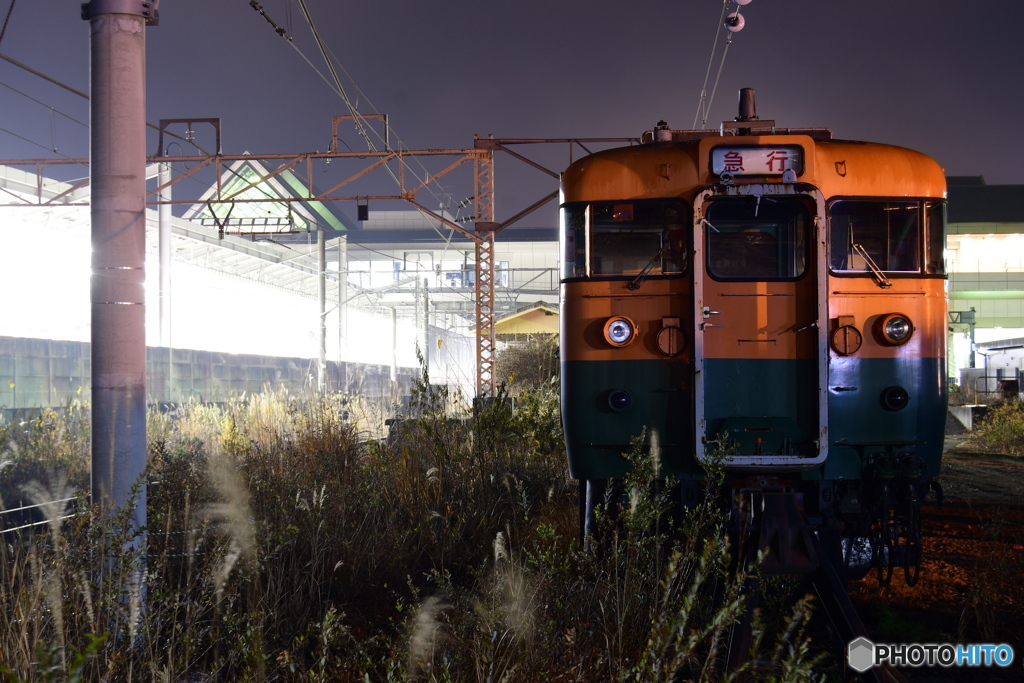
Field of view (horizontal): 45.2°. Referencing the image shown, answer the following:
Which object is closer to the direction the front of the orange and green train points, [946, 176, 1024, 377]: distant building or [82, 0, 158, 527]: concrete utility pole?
the concrete utility pole

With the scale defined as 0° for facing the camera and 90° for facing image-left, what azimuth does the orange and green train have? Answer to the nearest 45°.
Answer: approximately 0°

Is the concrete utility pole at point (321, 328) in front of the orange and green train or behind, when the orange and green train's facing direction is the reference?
behind

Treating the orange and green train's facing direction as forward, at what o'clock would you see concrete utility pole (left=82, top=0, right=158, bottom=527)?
The concrete utility pole is roughly at 2 o'clock from the orange and green train.

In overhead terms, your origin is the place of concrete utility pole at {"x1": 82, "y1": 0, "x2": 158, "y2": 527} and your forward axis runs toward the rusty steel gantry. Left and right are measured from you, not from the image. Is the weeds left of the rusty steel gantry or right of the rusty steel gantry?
right

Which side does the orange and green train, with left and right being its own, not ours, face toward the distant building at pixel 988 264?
back
